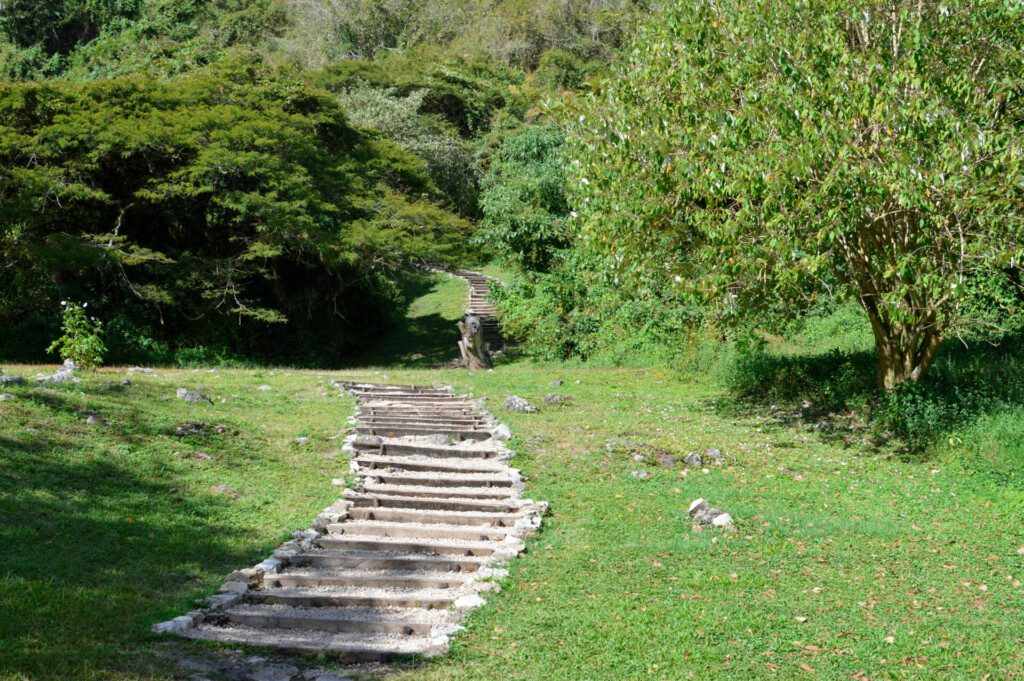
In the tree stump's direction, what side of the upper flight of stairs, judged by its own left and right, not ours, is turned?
front

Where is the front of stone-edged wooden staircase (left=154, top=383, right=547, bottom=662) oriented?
toward the camera

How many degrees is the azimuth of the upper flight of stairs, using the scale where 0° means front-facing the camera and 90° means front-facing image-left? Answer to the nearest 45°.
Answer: approximately 0°

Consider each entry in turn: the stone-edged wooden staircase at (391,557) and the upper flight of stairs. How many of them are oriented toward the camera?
2

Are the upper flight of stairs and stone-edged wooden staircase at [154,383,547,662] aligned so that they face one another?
no

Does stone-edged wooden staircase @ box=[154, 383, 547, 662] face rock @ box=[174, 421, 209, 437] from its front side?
no

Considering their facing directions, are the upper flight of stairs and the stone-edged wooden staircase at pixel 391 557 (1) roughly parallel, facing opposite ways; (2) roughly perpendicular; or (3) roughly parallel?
roughly parallel

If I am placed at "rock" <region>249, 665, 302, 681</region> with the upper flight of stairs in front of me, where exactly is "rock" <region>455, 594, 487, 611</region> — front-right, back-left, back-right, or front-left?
front-right

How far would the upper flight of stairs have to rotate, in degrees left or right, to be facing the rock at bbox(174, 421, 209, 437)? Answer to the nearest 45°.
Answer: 0° — it already faces it

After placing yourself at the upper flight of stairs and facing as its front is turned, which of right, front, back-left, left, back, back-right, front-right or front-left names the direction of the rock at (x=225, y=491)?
front

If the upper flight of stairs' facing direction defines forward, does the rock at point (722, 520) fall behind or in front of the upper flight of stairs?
in front

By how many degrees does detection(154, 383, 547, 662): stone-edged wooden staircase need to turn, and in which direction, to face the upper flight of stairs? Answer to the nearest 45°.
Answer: approximately 180°

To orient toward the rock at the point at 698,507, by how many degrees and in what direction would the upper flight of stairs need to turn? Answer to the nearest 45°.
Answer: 0° — it already faces it
